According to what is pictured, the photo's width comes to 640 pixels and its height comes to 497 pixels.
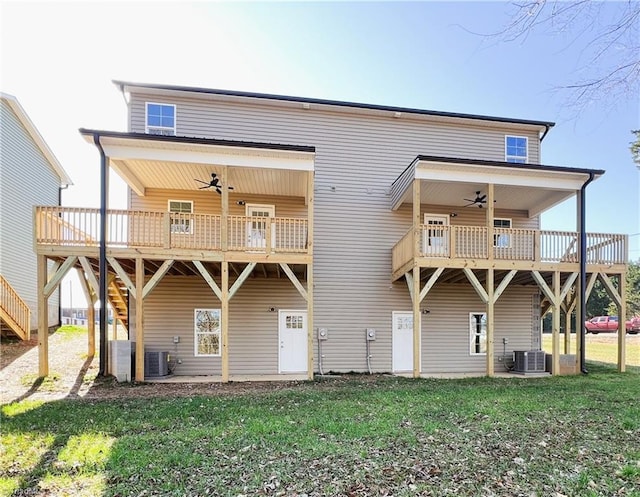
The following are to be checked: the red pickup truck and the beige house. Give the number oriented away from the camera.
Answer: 1

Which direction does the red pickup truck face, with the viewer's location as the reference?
facing to the left of the viewer

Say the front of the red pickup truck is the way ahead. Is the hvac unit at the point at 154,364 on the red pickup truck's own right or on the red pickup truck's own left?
on the red pickup truck's own left

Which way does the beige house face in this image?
away from the camera

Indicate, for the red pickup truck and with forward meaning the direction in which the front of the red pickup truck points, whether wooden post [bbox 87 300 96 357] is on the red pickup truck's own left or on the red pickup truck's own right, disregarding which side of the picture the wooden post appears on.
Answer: on the red pickup truck's own left

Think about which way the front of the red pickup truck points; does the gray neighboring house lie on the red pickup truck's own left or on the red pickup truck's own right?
on the red pickup truck's own left

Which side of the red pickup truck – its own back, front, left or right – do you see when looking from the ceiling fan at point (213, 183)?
left
